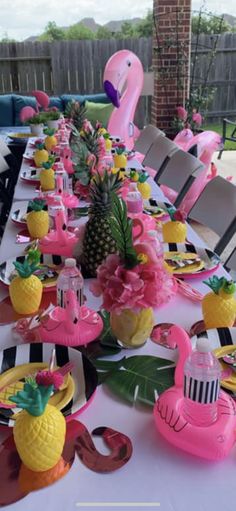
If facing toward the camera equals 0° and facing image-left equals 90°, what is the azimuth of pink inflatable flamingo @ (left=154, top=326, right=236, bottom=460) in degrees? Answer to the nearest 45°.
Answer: approximately 135°

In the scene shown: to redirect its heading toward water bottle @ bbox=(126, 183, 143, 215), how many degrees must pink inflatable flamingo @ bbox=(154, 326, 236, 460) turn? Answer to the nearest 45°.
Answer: approximately 45° to its right

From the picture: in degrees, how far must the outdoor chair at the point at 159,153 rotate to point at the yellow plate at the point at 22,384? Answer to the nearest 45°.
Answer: approximately 45° to its left

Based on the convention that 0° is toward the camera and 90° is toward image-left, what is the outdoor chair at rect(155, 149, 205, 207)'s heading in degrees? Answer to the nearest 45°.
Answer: approximately 45°

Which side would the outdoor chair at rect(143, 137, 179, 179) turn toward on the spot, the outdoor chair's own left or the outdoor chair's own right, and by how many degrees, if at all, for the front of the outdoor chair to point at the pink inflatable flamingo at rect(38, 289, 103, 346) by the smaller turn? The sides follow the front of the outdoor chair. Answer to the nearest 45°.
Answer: approximately 45° to the outdoor chair's own left

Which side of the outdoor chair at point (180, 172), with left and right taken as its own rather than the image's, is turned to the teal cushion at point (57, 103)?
right

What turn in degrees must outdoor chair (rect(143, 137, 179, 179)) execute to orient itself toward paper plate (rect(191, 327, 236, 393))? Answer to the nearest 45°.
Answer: approximately 45° to its left

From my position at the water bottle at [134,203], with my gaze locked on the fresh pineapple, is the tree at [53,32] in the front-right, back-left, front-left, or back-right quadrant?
back-right

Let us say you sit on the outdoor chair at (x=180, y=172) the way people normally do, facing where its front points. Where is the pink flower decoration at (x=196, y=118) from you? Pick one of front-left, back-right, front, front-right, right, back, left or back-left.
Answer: back-right

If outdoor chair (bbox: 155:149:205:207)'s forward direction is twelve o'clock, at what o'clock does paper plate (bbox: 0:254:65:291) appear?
The paper plate is roughly at 11 o'clock from the outdoor chair.
